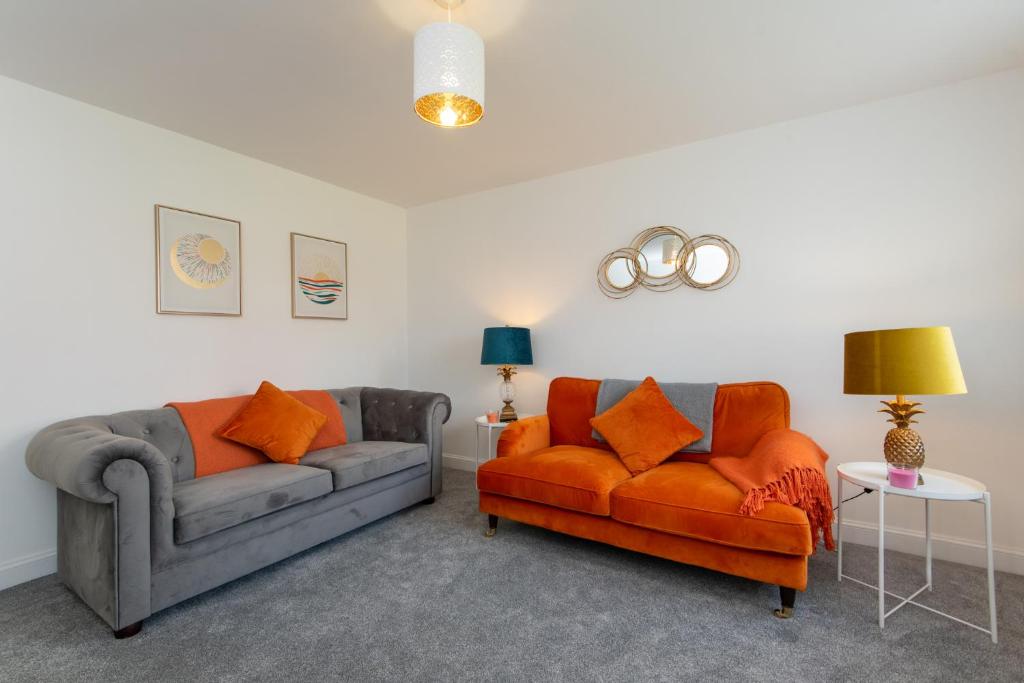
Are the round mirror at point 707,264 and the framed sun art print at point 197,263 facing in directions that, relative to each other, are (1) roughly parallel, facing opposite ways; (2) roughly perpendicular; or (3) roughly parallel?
roughly perpendicular

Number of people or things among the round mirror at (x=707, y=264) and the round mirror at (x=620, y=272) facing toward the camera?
2

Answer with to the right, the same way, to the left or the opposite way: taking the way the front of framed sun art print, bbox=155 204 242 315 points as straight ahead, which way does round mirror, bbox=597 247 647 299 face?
to the right

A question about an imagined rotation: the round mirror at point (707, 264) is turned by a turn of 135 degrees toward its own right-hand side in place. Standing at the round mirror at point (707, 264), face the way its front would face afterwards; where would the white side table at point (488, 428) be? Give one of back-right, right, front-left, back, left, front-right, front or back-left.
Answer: front-left

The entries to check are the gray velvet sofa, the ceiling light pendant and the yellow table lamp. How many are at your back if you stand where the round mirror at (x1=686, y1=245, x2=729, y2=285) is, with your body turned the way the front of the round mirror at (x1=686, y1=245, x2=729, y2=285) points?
0

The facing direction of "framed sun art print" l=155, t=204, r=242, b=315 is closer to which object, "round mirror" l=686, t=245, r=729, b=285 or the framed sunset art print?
the round mirror

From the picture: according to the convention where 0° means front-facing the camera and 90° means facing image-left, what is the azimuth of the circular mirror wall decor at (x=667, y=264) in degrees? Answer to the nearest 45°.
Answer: approximately 0°

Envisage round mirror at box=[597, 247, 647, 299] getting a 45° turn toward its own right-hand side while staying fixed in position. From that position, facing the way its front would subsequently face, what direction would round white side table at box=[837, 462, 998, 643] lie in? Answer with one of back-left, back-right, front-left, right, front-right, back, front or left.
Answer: left

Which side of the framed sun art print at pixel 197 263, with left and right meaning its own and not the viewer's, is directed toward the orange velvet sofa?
front

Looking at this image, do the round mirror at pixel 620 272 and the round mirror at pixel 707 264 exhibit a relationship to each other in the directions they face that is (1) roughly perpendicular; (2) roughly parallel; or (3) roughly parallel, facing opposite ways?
roughly parallel

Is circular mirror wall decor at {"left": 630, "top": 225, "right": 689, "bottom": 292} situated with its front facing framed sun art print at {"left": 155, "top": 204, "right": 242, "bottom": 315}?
no

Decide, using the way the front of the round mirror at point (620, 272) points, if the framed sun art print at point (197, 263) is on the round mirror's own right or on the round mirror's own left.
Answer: on the round mirror's own right

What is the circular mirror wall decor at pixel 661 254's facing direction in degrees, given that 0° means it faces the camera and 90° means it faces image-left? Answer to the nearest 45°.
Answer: approximately 0°

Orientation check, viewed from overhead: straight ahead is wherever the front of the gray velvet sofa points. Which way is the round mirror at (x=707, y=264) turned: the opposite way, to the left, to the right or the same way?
to the right

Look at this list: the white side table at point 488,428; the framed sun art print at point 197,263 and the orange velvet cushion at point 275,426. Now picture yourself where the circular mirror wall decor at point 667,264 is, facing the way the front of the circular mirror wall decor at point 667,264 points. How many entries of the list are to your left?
0

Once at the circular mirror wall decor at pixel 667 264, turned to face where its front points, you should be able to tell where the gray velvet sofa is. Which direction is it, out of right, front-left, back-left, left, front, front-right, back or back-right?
front-right

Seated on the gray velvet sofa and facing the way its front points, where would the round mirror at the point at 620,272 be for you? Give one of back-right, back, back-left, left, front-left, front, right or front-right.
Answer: front-left

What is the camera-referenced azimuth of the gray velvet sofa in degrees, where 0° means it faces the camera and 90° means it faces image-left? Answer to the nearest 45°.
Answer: approximately 315°

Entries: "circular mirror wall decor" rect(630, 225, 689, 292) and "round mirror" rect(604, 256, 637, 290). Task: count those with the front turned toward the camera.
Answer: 2

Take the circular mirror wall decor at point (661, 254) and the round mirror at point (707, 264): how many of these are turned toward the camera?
2
